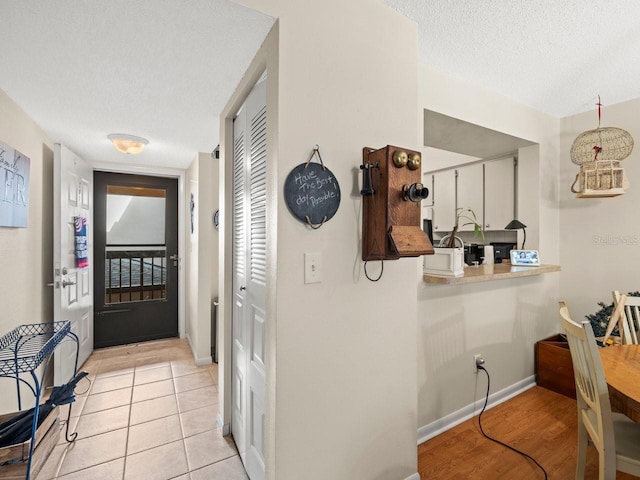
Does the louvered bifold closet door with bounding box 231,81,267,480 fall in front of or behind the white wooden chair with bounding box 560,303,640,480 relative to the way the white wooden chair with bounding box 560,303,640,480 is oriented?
behind

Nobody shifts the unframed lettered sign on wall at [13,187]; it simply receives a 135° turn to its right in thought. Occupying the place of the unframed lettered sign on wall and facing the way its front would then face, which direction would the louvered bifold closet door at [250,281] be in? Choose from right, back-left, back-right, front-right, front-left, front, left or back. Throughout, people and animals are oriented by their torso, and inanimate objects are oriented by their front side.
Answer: back-left

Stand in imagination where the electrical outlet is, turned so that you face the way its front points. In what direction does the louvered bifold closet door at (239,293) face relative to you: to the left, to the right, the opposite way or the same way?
to the right

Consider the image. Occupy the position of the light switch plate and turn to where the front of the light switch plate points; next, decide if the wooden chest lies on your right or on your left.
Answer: on your left

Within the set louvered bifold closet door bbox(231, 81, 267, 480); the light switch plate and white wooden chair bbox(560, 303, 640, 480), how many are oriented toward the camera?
1

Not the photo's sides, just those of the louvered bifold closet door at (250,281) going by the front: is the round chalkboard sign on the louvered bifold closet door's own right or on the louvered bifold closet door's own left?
on the louvered bifold closet door's own left

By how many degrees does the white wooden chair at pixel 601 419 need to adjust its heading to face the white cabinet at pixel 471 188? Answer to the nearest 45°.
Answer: approximately 90° to its left

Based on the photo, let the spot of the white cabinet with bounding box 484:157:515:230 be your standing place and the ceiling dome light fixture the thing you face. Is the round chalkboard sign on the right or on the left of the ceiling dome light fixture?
left

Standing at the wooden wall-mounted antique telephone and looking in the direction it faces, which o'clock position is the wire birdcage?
The wire birdcage is roughly at 9 o'clock from the wooden wall-mounted antique telephone.

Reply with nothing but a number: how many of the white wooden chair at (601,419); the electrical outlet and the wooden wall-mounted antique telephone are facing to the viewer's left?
0

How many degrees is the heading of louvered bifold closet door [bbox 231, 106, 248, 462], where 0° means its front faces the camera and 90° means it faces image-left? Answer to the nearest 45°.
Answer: approximately 90°

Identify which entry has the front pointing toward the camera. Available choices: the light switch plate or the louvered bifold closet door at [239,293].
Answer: the light switch plate

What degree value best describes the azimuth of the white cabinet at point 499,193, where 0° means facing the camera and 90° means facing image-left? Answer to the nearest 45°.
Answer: approximately 45°

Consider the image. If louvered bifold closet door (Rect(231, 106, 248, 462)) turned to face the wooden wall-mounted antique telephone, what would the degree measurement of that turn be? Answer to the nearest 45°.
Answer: approximately 135° to its left

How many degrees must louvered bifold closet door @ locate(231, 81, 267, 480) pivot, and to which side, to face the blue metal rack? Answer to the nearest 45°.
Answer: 0° — it already faces it
